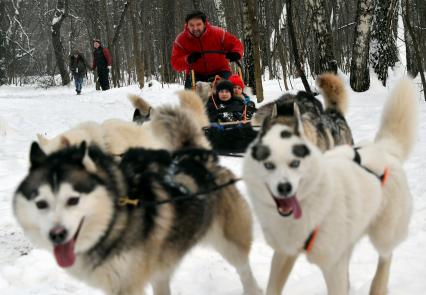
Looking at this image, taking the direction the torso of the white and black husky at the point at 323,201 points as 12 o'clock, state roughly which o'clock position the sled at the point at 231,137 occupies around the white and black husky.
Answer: The sled is roughly at 4 o'clock from the white and black husky.

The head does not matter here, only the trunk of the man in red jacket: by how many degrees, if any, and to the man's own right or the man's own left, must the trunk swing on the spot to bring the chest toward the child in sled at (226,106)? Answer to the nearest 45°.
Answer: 0° — they already face them

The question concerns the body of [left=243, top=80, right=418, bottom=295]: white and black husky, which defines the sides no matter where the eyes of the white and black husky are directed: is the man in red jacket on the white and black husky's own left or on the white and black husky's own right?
on the white and black husky's own right

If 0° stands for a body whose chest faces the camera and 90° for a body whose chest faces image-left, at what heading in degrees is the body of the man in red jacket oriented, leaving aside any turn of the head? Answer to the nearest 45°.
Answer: approximately 0°

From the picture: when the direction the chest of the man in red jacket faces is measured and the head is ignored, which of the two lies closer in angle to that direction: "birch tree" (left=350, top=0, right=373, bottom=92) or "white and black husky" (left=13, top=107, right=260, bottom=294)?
the white and black husky

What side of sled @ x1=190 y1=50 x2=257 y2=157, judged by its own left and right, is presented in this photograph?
front

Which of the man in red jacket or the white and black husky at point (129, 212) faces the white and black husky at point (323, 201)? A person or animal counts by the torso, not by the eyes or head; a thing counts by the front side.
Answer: the man in red jacket

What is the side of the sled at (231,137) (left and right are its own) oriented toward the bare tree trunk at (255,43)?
back

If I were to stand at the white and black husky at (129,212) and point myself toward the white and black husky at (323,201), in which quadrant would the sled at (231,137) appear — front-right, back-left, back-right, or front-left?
front-left

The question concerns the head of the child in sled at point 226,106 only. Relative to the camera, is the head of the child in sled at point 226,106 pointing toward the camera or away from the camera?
toward the camera

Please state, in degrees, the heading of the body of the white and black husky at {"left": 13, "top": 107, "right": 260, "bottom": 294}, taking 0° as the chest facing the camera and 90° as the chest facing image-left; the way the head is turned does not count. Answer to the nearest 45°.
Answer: approximately 45°

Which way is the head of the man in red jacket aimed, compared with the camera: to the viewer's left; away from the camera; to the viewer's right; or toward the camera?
toward the camera

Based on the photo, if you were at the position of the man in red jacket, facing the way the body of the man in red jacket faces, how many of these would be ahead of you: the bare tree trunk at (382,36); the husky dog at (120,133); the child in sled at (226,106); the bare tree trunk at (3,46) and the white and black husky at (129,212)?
3
